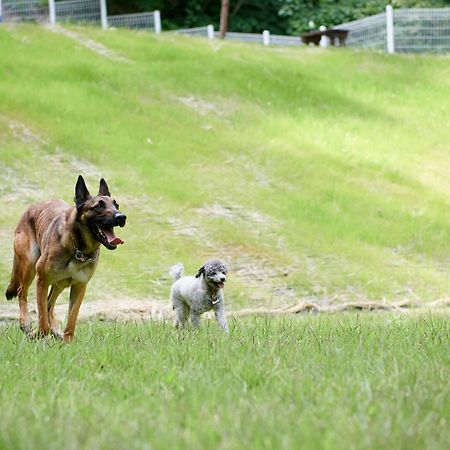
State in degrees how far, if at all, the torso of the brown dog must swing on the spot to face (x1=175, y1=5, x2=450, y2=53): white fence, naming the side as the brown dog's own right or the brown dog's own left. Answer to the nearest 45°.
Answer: approximately 90° to the brown dog's own left

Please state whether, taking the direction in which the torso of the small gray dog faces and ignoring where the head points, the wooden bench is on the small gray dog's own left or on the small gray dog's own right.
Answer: on the small gray dog's own left

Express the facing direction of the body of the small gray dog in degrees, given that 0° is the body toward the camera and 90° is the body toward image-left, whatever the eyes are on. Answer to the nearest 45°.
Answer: approximately 315°

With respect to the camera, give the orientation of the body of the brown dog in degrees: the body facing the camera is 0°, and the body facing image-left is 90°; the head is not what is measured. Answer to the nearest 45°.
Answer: approximately 315°
